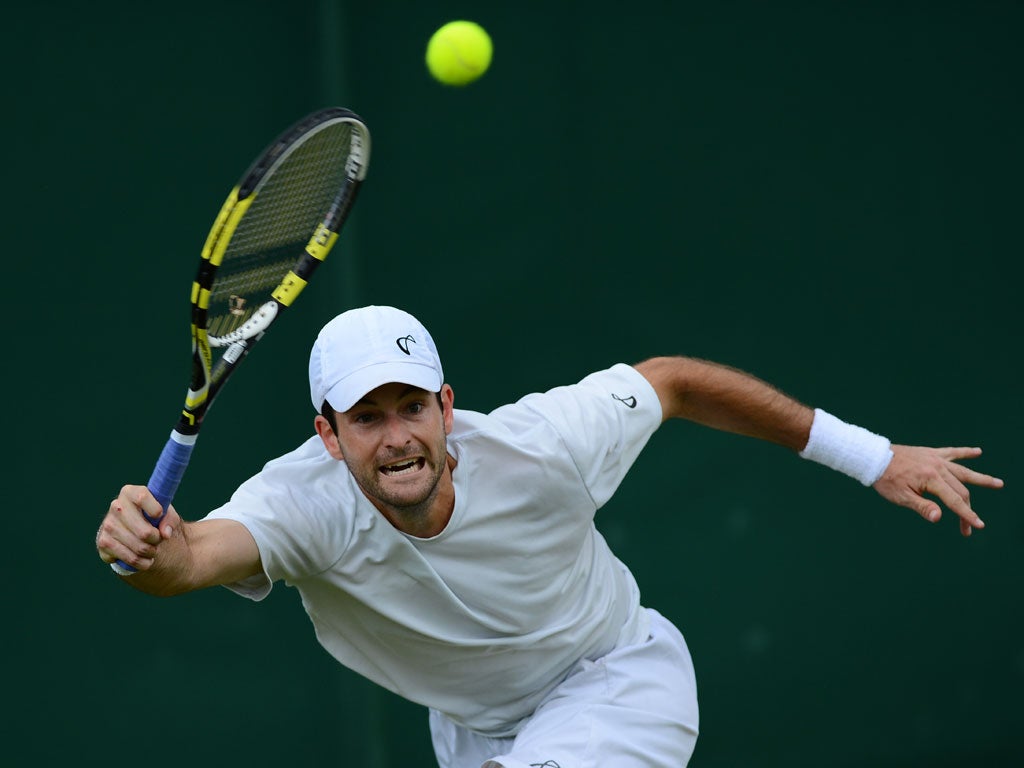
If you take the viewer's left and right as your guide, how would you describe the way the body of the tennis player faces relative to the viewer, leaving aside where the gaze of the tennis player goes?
facing the viewer
